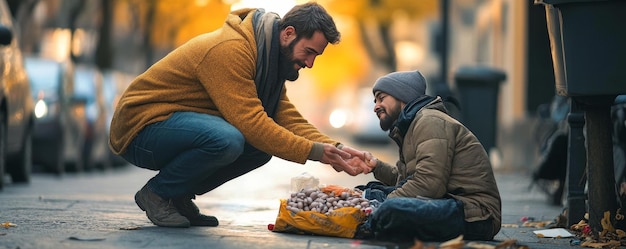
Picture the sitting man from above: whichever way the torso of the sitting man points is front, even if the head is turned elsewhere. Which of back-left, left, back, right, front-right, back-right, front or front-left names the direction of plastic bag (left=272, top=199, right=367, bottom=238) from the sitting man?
front

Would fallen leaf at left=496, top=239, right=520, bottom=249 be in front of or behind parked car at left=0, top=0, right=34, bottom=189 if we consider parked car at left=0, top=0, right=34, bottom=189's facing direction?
in front

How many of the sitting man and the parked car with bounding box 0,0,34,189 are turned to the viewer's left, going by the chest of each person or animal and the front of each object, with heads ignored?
1

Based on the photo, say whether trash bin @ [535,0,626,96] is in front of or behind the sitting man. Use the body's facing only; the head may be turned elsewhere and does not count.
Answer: behind

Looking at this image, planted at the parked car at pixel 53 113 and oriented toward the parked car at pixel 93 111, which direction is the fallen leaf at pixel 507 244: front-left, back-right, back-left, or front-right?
back-right

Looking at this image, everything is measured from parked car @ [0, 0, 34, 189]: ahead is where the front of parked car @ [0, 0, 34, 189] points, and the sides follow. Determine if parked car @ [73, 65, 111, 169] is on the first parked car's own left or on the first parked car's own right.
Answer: on the first parked car's own left

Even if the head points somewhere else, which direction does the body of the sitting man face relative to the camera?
to the viewer's left

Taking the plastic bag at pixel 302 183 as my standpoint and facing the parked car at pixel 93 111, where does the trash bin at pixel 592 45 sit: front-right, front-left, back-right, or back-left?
back-right
